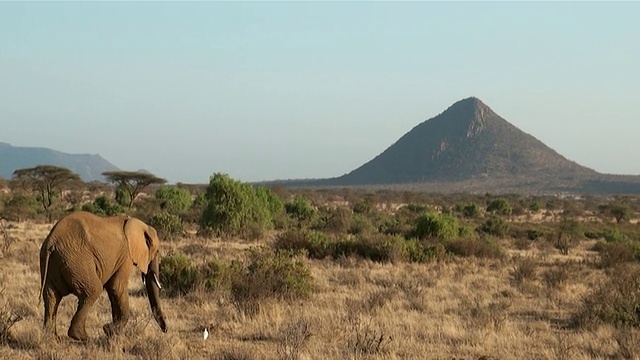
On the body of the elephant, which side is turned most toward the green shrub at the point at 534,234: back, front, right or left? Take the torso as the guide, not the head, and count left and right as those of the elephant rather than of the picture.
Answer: front

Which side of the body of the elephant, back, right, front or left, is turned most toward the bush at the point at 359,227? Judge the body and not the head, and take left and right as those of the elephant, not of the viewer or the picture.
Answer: front

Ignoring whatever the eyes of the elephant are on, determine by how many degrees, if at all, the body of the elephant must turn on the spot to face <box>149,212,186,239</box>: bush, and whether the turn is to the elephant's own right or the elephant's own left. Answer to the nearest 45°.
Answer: approximately 45° to the elephant's own left

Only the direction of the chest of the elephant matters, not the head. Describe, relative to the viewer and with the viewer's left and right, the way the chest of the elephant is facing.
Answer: facing away from the viewer and to the right of the viewer

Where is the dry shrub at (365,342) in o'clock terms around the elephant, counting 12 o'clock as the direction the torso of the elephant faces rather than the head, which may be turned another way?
The dry shrub is roughly at 2 o'clock from the elephant.

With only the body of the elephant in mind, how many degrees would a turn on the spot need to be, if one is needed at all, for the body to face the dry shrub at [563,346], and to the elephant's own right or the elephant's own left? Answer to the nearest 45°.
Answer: approximately 45° to the elephant's own right

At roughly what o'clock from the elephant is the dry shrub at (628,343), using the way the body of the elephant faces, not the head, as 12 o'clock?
The dry shrub is roughly at 2 o'clock from the elephant.

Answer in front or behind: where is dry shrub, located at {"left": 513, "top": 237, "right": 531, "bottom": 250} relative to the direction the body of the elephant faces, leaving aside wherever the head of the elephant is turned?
in front

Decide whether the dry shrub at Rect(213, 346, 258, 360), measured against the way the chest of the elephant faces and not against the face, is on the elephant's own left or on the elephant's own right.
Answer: on the elephant's own right

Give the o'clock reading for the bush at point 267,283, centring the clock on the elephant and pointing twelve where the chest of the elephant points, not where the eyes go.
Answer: The bush is roughly at 12 o'clock from the elephant.

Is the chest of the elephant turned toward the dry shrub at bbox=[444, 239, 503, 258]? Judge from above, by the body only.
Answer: yes

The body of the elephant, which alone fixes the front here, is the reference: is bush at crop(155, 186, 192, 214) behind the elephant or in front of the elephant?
in front
